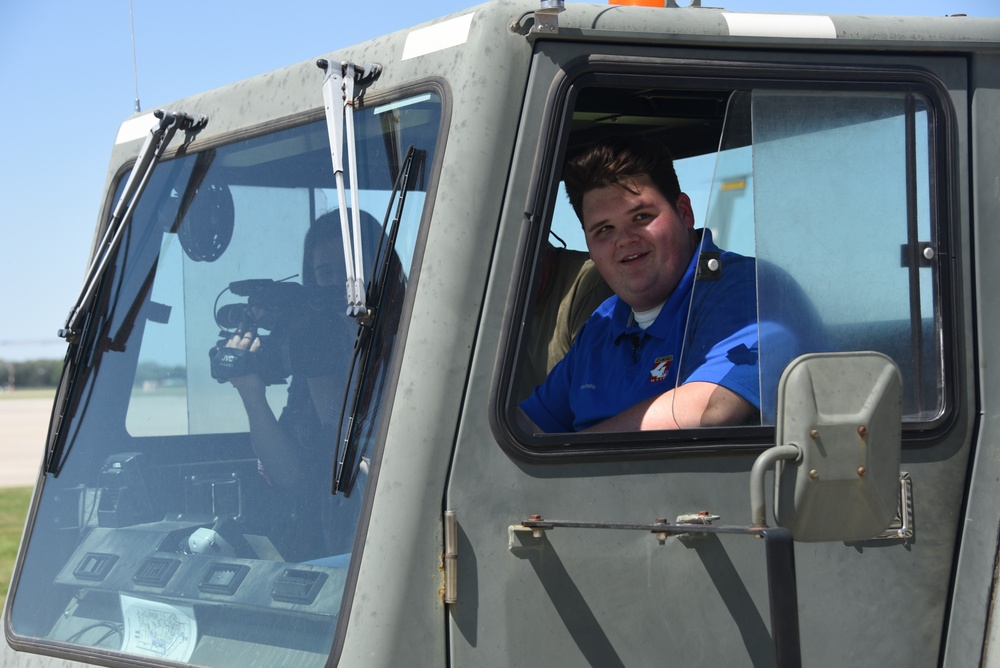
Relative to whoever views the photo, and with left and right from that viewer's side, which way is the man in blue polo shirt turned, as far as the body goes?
facing the viewer and to the left of the viewer

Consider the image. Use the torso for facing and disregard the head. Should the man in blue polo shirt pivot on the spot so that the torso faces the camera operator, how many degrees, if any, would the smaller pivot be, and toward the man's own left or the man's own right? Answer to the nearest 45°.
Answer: approximately 45° to the man's own right
